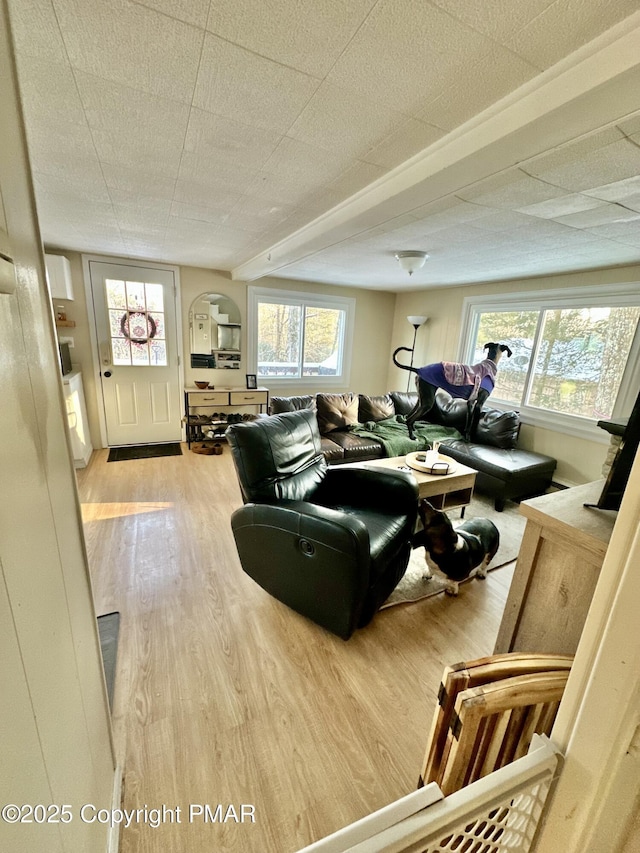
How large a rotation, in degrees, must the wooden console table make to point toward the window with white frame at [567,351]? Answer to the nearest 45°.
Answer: approximately 45° to its left

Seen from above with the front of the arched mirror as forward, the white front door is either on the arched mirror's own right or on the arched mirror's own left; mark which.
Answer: on the arched mirror's own right

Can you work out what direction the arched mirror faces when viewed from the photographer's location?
facing the viewer

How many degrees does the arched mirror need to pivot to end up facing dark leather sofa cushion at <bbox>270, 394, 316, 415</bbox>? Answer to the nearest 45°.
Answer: approximately 45° to its left

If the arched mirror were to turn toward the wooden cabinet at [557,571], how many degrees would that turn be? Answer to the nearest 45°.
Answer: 0° — it already faces it

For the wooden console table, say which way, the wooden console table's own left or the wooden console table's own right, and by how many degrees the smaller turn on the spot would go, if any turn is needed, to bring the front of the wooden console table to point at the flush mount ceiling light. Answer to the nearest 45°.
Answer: approximately 45° to the wooden console table's own left

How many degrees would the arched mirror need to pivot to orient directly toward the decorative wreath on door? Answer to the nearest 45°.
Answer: approximately 90° to its right

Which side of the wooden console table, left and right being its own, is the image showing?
front

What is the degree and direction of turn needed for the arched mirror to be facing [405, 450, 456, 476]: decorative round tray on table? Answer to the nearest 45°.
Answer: approximately 45° to its left

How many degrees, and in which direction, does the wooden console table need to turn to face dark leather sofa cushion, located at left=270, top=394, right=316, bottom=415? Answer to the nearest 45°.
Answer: approximately 45° to its left

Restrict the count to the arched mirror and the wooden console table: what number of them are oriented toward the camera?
2

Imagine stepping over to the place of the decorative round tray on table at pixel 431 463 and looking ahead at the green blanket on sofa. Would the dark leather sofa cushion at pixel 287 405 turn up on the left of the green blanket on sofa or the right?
left

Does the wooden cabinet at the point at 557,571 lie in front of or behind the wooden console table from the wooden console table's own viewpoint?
in front
